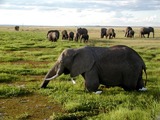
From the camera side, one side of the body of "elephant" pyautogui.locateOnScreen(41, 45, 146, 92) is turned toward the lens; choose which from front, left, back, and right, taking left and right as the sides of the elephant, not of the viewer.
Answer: left
